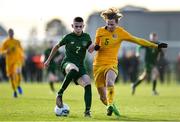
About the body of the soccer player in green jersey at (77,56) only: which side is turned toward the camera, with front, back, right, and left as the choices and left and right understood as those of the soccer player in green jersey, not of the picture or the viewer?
front

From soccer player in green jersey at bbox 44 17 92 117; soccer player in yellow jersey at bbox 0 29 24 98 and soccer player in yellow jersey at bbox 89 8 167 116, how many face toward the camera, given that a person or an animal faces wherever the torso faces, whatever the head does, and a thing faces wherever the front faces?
3

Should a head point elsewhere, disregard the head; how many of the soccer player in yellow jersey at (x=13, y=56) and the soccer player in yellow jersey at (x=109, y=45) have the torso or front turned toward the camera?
2

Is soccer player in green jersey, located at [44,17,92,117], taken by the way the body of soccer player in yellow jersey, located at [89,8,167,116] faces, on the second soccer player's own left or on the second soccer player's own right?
on the second soccer player's own right

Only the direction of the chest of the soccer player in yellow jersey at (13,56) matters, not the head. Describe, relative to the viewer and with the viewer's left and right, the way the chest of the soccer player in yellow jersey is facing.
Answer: facing the viewer

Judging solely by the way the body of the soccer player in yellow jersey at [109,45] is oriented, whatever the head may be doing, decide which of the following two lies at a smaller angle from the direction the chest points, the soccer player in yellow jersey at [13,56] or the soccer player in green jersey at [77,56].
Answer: the soccer player in green jersey

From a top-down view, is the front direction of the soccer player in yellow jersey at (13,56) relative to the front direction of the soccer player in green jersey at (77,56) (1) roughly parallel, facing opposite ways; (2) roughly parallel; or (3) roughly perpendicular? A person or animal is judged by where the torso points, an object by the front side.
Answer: roughly parallel
